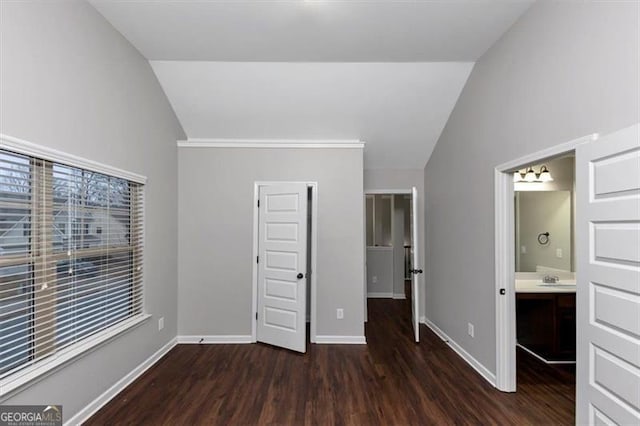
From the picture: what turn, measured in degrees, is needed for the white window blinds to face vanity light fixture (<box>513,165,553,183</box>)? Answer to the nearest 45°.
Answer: approximately 45° to its left

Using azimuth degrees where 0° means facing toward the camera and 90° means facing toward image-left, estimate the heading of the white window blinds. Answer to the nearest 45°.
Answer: approximately 315°

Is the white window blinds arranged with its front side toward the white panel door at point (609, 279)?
yes
